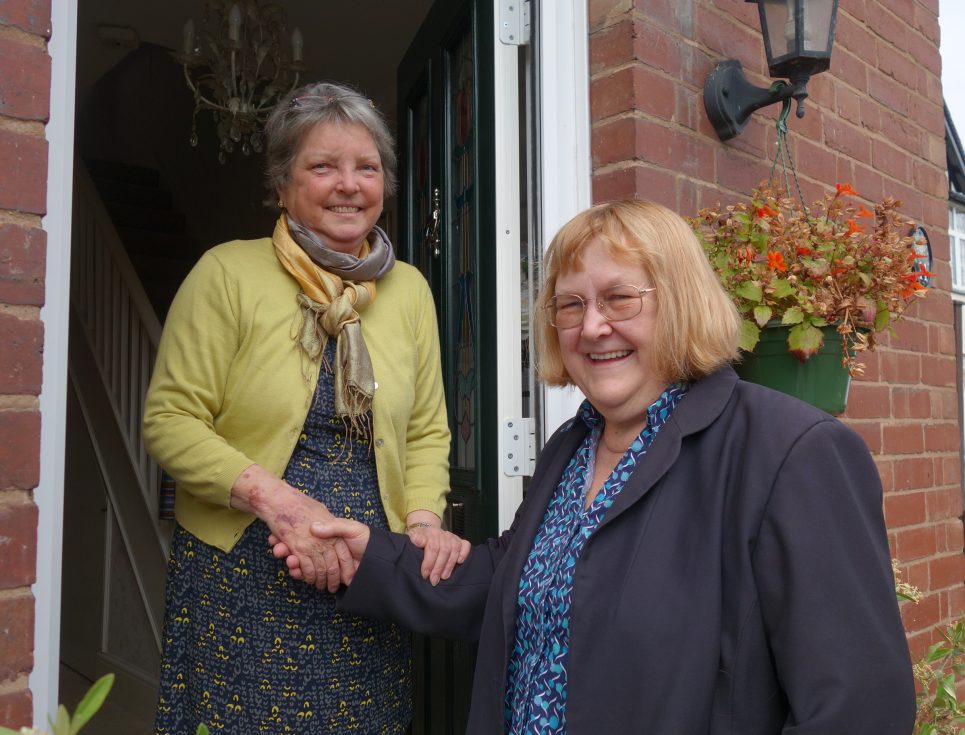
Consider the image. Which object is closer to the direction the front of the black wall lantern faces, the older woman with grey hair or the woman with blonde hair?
the woman with blonde hair

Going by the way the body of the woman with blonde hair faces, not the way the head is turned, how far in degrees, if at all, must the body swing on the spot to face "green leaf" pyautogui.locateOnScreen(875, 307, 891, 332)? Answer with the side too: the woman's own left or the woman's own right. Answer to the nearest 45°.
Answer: approximately 180°

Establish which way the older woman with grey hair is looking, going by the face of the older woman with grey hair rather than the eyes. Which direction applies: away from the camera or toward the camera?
toward the camera

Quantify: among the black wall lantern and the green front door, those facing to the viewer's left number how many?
1

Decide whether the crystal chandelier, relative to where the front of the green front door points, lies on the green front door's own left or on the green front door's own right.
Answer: on the green front door's own right

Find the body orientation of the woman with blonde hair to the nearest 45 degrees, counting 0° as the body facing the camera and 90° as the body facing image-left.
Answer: approximately 45°

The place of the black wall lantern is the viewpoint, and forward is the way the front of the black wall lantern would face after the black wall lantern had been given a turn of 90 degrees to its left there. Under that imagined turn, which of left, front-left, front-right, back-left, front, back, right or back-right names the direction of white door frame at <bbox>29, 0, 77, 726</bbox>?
back

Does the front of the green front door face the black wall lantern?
no

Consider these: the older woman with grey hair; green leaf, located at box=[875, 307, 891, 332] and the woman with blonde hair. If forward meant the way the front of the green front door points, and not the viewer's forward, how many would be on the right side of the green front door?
0

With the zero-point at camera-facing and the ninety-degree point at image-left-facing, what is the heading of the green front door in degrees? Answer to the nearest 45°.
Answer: approximately 90°

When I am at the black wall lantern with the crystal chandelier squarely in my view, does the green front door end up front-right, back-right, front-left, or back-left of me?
front-left

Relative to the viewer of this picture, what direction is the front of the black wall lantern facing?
facing the viewer and to the right of the viewer

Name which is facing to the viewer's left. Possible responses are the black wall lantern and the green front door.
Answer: the green front door

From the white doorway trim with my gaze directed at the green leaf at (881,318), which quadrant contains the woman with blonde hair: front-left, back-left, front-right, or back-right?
front-right
